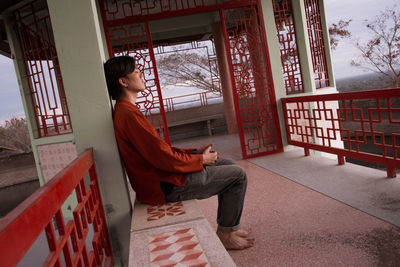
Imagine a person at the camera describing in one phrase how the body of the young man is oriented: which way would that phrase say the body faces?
to the viewer's right

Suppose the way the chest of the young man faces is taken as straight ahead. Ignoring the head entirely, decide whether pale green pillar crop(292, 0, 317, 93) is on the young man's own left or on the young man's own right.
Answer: on the young man's own left

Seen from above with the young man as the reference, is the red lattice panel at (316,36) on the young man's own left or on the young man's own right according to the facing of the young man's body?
on the young man's own left

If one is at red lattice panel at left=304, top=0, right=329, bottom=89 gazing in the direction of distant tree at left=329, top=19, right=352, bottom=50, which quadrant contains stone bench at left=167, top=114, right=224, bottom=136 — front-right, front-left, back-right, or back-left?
front-left

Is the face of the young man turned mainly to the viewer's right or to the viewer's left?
to the viewer's right

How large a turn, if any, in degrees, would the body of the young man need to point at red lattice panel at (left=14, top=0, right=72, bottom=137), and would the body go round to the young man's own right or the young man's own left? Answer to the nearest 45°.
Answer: approximately 135° to the young man's own left

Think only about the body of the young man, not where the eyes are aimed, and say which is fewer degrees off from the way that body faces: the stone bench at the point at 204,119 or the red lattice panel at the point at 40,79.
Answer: the stone bench

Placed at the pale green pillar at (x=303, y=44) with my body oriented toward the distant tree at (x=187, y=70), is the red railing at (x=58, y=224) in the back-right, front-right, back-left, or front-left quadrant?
back-left

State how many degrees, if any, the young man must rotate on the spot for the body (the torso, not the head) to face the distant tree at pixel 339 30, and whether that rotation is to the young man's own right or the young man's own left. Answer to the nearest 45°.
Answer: approximately 45° to the young man's own left

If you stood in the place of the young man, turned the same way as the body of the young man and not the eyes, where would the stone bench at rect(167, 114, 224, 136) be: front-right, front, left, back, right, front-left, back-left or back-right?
left

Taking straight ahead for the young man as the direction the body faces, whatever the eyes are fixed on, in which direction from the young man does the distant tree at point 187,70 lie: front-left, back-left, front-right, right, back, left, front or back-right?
left
